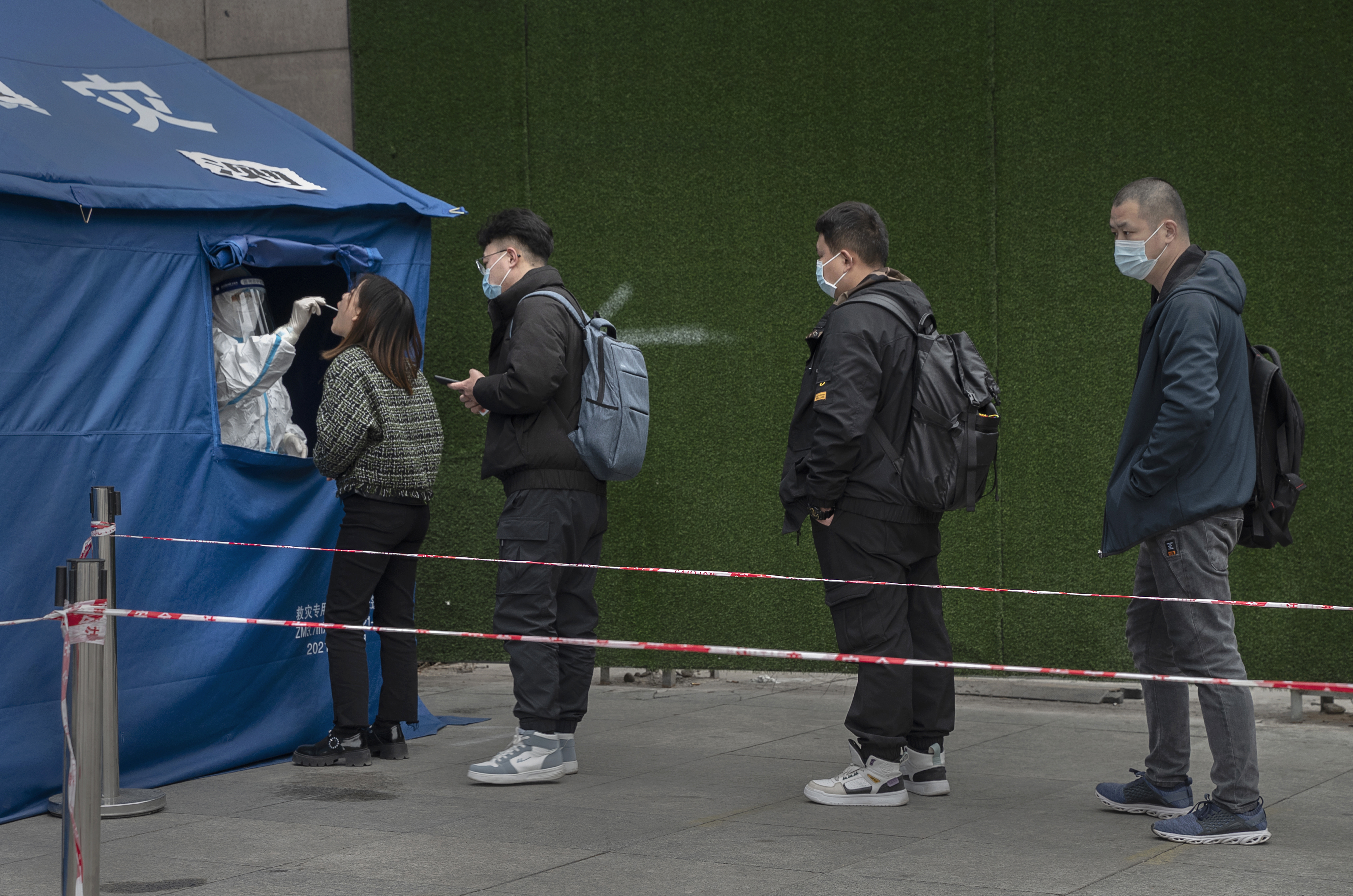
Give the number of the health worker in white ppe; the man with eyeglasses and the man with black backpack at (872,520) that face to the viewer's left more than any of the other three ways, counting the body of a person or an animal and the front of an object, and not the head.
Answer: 2

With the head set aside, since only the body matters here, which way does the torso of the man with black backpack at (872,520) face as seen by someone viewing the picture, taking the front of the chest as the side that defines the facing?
to the viewer's left

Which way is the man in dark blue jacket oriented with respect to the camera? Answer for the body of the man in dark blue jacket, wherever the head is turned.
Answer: to the viewer's left

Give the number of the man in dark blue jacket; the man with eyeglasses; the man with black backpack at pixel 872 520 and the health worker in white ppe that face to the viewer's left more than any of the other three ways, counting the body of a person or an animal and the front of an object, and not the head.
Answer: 3

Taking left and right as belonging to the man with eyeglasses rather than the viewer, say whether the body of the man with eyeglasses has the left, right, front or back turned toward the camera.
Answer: left

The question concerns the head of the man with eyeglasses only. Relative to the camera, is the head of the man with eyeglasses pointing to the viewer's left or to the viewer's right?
to the viewer's left

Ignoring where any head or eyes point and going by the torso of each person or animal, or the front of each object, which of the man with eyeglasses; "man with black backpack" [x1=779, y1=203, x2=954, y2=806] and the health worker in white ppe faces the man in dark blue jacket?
the health worker in white ppe

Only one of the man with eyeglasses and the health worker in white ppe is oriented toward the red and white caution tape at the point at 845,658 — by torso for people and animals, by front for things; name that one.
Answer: the health worker in white ppe

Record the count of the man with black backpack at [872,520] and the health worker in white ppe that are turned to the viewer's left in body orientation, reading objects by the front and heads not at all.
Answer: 1

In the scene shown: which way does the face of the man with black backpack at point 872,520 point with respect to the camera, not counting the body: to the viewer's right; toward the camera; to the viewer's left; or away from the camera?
to the viewer's left

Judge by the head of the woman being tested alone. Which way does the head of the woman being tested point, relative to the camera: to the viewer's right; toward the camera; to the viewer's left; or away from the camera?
to the viewer's left

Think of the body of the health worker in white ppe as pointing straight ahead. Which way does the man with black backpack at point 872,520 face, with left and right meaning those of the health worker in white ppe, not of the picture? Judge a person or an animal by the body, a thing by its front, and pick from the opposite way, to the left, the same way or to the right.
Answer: the opposite way

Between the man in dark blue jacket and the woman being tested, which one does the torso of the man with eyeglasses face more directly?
the woman being tested

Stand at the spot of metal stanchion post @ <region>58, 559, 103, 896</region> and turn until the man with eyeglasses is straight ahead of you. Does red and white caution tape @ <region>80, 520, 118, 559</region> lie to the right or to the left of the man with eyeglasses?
left

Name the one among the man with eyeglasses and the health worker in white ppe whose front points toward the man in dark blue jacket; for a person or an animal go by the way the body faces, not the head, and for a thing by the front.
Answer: the health worker in white ppe

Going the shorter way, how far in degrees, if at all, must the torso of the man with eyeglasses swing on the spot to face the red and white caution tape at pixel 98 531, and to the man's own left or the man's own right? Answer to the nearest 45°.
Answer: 0° — they already face it
